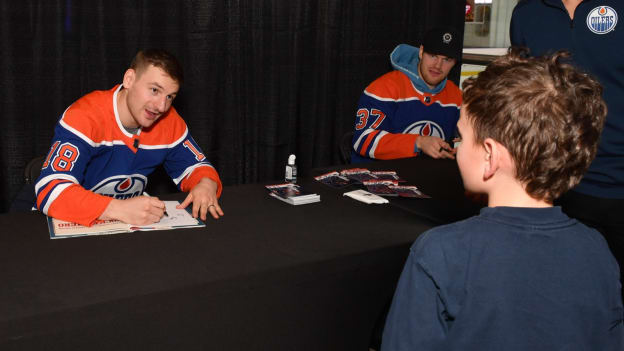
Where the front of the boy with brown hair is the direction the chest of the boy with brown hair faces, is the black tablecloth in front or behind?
in front

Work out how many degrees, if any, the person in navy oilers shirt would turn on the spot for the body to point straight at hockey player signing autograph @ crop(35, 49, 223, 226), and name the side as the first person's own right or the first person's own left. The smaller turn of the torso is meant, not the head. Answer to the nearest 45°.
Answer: approximately 90° to the first person's own right

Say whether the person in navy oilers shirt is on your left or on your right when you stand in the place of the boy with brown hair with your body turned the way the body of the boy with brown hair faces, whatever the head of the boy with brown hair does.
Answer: on your right

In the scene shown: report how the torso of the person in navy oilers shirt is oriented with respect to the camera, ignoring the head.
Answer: toward the camera

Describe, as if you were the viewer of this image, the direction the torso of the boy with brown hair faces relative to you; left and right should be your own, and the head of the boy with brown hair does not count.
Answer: facing away from the viewer and to the left of the viewer

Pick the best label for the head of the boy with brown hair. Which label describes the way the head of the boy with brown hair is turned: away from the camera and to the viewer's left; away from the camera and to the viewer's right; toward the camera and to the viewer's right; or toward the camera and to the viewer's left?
away from the camera and to the viewer's left

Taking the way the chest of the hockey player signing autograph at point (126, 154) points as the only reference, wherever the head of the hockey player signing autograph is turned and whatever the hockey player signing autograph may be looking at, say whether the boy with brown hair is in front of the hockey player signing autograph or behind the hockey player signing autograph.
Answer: in front

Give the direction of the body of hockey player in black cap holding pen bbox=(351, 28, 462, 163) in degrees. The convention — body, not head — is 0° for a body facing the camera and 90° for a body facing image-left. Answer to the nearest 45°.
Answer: approximately 315°

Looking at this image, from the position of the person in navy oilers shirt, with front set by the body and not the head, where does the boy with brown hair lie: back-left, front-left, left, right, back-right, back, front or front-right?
front

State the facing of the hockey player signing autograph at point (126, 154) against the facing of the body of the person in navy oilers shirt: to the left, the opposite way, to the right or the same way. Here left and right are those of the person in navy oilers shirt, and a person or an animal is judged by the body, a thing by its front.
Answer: to the left

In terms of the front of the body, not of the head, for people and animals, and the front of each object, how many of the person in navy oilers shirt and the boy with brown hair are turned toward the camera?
1

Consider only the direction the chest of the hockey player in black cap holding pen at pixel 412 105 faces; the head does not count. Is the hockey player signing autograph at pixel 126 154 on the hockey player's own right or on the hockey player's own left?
on the hockey player's own right
